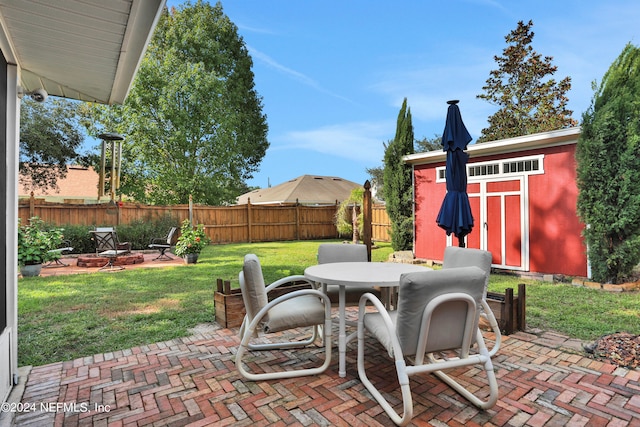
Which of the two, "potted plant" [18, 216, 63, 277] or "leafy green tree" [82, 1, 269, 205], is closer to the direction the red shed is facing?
the potted plant

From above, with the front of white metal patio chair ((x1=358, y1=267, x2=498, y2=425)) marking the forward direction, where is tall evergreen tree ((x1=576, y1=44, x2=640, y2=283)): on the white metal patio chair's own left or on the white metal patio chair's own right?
on the white metal patio chair's own right

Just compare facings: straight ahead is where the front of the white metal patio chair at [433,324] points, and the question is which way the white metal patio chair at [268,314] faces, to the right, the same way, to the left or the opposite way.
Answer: to the right

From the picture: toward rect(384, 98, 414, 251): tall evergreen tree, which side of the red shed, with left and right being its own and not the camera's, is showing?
right

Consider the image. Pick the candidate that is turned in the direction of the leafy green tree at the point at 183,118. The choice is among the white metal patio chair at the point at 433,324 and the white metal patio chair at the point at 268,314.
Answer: the white metal patio chair at the point at 433,324

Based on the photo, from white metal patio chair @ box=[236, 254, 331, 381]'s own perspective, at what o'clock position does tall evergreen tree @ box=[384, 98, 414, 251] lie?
The tall evergreen tree is roughly at 10 o'clock from the white metal patio chair.

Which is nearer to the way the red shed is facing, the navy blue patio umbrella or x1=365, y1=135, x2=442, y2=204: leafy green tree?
the navy blue patio umbrella

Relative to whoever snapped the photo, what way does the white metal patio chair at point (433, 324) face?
facing away from the viewer and to the left of the viewer

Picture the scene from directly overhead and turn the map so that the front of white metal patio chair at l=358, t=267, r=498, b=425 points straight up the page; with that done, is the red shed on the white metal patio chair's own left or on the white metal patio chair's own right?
on the white metal patio chair's own right

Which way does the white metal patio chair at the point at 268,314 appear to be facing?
to the viewer's right

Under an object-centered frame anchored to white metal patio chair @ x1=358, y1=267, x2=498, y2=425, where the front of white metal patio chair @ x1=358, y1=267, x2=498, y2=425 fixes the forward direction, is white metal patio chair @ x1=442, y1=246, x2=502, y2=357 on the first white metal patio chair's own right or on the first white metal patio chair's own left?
on the first white metal patio chair's own right

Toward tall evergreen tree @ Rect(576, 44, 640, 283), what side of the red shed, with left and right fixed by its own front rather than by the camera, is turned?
left

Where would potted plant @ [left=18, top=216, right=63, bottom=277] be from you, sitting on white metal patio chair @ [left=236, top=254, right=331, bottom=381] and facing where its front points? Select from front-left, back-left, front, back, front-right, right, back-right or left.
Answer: back-left

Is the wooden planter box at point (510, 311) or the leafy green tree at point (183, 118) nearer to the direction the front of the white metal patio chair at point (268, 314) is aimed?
the wooden planter box
